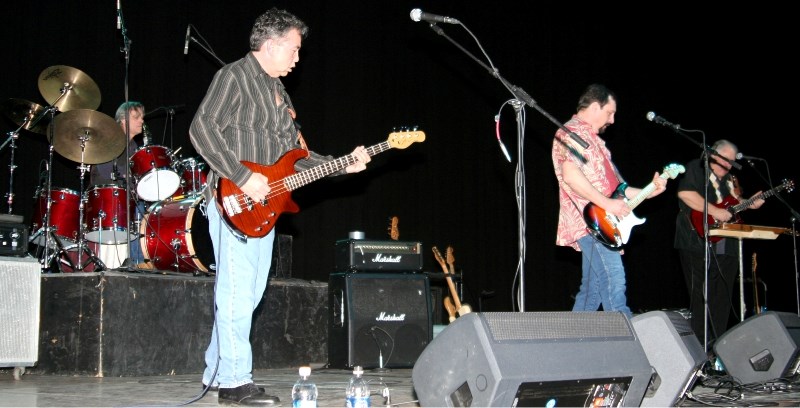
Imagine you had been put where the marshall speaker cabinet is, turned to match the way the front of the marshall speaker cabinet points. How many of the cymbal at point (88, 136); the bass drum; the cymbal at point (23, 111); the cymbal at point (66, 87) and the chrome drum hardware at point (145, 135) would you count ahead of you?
0

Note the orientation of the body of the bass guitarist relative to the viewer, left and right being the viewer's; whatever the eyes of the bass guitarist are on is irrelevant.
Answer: facing to the right of the viewer

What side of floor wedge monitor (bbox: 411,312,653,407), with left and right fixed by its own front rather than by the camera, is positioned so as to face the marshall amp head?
front

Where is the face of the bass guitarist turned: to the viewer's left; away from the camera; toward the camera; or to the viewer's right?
to the viewer's right

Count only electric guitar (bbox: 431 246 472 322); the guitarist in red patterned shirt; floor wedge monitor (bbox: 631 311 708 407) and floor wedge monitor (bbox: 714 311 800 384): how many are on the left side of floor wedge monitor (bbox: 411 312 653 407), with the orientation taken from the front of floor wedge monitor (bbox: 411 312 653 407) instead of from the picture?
0

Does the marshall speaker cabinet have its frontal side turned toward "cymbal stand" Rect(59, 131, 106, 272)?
no

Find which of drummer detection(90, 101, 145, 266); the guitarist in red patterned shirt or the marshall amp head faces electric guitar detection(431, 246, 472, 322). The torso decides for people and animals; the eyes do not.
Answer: the drummer

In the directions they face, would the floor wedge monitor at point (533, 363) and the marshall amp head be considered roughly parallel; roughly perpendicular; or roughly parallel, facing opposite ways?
roughly parallel, facing opposite ways

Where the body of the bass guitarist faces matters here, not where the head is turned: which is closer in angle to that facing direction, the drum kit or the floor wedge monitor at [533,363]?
the floor wedge monitor

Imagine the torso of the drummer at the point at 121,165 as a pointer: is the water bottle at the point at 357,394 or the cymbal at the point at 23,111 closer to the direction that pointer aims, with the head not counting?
the water bottle

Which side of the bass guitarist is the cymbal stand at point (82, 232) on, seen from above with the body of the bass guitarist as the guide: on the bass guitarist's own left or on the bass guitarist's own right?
on the bass guitarist's own left

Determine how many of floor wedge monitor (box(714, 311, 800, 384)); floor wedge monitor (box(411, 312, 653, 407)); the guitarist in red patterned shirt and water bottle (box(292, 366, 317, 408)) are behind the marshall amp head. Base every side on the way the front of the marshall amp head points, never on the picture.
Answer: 0

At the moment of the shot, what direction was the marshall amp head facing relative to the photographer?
facing the viewer and to the right of the viewer
